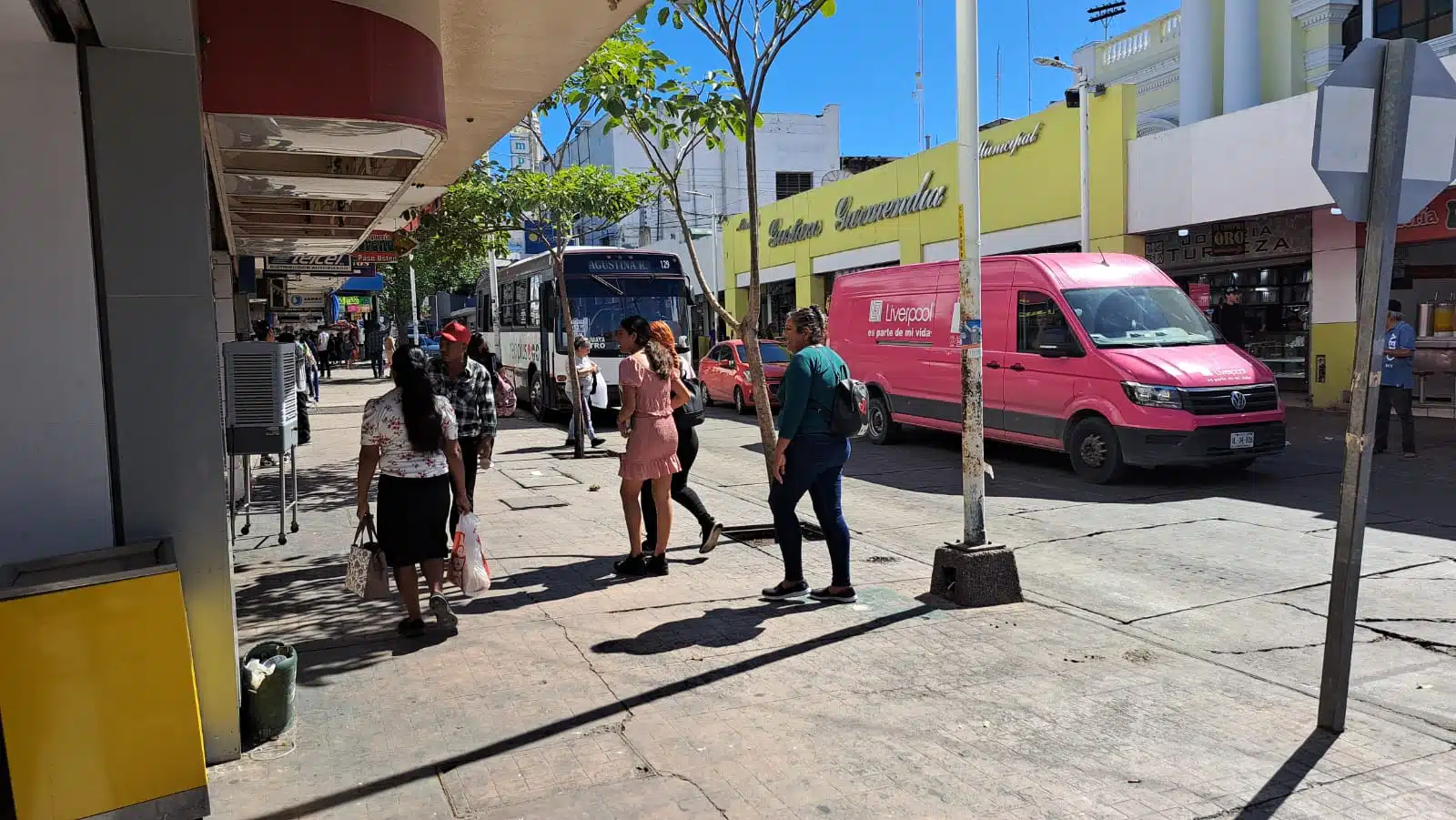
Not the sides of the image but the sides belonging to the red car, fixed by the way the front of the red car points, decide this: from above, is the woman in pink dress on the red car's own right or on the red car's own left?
on the red car's own right

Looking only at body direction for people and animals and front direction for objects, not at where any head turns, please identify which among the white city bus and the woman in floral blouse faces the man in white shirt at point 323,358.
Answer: the woman in floral blouse

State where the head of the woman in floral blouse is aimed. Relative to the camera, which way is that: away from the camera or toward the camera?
away from the camera

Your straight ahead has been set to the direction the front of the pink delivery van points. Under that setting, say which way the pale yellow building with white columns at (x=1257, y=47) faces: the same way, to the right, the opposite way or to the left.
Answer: to the right

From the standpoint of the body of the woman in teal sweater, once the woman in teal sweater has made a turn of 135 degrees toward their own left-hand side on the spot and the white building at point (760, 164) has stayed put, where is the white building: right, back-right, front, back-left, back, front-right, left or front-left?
back-left

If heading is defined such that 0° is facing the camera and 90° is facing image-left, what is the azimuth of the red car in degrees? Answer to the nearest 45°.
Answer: approximately 315°

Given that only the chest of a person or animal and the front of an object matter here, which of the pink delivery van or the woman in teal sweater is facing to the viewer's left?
the woman in teal sweater

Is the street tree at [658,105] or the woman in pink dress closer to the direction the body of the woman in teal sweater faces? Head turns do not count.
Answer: the woman in pink dress

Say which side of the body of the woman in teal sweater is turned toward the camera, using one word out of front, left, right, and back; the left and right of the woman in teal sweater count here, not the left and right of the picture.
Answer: left

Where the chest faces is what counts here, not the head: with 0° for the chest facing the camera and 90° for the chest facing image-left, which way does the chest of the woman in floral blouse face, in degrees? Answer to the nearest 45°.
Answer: approximately 180°

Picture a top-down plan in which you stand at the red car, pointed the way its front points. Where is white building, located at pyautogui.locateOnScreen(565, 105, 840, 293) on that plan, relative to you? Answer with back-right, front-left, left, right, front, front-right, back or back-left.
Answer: back-left
